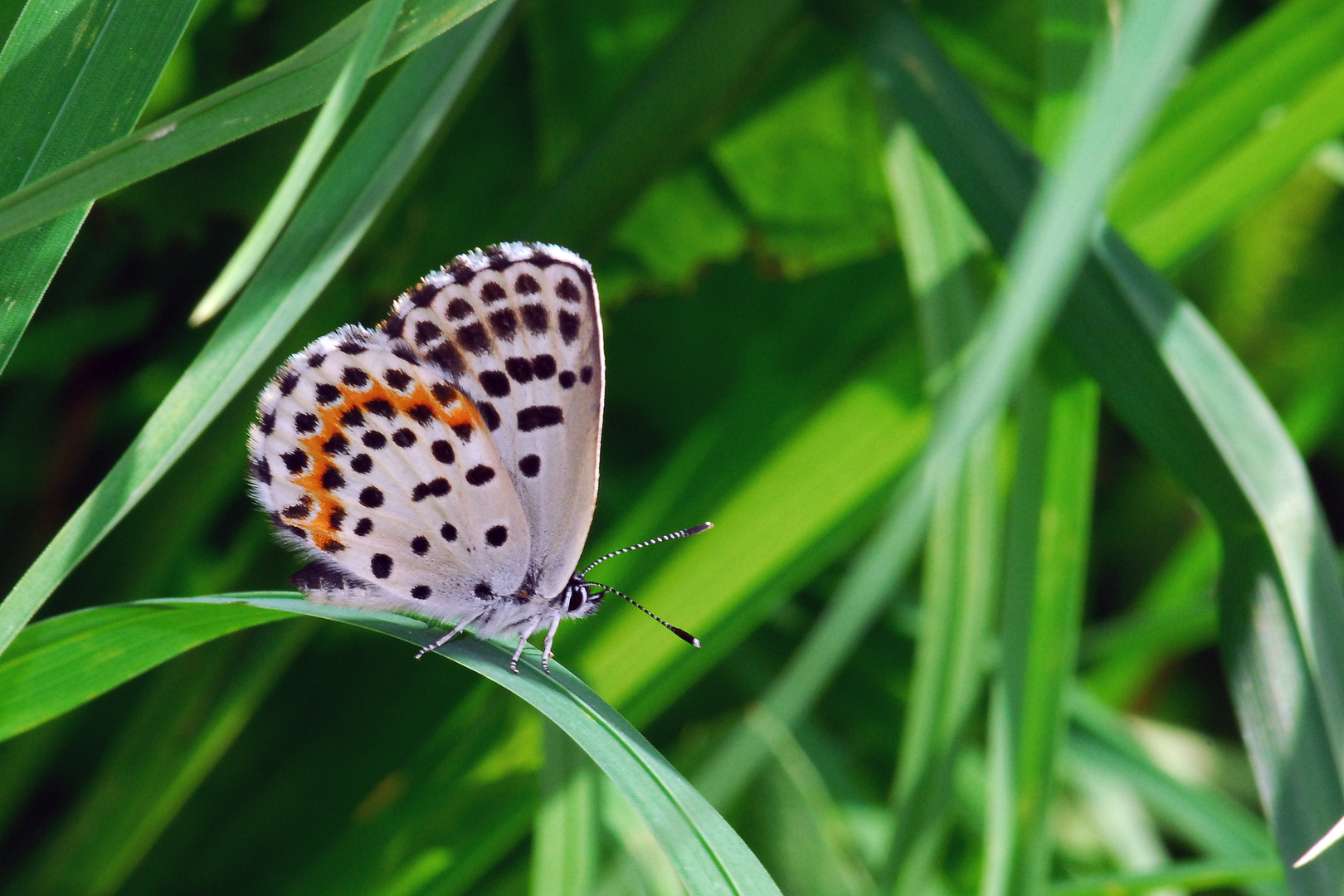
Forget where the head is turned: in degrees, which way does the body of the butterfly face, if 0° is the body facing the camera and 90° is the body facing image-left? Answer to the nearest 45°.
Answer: approximately 270°
